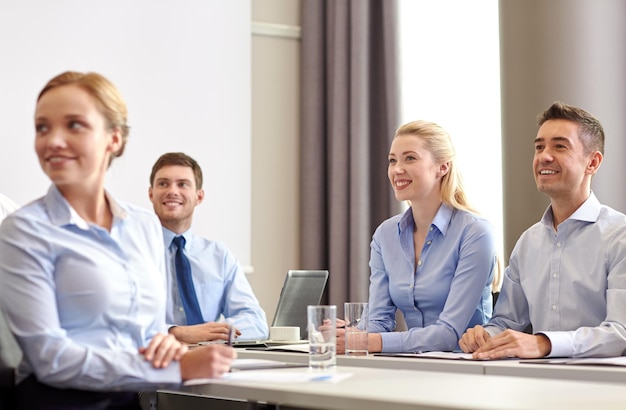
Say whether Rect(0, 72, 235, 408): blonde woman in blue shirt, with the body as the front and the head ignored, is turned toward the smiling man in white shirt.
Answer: no

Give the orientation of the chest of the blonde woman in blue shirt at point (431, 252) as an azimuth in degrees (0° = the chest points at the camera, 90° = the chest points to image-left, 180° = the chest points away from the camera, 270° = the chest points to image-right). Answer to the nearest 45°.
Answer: approximately 45°

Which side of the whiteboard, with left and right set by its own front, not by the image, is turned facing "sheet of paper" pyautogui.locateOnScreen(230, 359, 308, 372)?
front

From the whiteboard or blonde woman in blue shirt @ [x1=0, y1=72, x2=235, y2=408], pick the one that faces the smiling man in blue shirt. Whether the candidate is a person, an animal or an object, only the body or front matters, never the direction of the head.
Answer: the whiteboard

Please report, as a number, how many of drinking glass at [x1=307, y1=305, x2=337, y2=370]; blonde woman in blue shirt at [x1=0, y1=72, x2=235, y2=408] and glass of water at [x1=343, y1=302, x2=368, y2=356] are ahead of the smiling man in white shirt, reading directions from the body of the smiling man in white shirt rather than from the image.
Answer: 3

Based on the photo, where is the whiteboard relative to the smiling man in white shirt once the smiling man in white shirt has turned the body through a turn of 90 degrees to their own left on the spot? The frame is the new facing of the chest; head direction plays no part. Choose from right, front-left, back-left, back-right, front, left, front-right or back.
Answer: back

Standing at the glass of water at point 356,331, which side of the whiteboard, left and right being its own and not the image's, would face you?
front

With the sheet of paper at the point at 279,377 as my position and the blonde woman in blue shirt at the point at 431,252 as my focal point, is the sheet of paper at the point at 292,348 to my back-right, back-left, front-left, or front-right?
front-left

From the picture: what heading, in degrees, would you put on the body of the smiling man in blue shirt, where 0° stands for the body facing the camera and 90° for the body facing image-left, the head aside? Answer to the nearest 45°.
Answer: approximately 45°

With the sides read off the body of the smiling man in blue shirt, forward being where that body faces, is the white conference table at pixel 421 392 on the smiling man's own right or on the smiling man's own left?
on the smiling man's own left

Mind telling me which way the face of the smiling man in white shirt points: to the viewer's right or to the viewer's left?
to the viewer's left

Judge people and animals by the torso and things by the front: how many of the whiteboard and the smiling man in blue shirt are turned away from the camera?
0

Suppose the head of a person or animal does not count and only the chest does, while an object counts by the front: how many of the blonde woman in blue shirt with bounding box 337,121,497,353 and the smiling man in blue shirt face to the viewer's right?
0

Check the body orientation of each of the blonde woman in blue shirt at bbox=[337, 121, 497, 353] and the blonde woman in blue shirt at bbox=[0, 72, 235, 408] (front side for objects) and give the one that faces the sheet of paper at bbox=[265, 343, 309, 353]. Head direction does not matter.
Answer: the blonde woman in blue shirt at bbox=[337, 121, 497, 353]

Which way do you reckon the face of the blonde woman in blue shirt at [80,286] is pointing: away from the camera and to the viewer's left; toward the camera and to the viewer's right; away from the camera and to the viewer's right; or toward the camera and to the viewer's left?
toward the camera and to the viewer's left

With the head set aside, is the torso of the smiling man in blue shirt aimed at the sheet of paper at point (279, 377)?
yes

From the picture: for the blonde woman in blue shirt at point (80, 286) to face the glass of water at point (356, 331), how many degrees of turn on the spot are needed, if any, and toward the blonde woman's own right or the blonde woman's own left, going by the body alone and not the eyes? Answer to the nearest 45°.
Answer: approximately 90° to the blonde woman's own left

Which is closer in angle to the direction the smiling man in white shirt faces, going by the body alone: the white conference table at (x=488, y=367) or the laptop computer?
the white conference table

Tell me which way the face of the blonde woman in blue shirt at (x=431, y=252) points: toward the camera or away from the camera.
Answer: toward the camera
